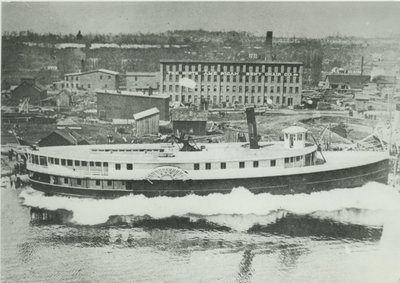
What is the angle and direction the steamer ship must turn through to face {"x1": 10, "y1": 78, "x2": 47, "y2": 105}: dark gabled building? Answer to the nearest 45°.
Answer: approximately 180°

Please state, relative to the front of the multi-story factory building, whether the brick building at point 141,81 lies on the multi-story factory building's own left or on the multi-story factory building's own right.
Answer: on the multi-story factory building's own right

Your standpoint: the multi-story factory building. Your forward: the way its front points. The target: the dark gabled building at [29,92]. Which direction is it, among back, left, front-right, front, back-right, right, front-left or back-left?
right

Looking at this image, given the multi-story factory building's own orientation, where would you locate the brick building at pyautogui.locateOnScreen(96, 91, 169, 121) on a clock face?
The brick building is roughly at 3 o'clock from the multi-story factory building.

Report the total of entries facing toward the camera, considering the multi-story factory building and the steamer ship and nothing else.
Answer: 1

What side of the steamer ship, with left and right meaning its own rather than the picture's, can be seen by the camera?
right

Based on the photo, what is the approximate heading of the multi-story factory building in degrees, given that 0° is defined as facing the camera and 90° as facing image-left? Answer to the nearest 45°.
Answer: approximately 0°

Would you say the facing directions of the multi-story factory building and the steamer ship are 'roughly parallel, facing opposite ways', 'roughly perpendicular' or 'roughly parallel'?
roughly perpendicular

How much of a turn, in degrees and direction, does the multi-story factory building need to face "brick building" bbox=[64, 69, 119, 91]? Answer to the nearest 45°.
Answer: approximately 90° to its right

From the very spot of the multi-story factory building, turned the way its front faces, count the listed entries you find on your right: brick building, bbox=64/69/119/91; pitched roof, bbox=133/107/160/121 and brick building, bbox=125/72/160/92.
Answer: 3
